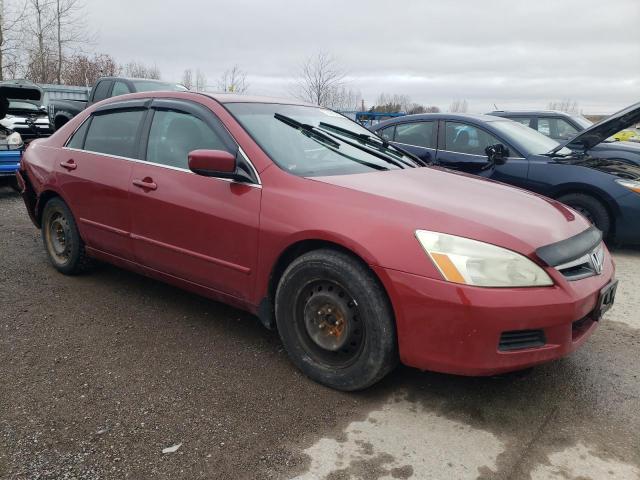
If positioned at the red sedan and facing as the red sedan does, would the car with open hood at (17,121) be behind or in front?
behind

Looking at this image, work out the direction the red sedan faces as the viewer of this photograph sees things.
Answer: facing the viewer and to the right of the viewer

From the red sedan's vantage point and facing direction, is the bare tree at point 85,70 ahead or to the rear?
to the rear

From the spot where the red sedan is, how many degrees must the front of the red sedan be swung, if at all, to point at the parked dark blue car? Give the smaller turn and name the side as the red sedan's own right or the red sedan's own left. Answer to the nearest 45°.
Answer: approximately 90° to the red sedan's own left
